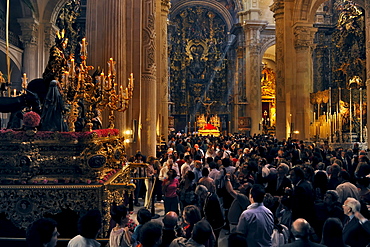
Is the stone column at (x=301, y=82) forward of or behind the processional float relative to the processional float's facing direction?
forward

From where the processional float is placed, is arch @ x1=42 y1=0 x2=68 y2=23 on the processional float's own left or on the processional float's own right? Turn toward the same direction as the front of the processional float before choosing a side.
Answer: on the processional float's own left

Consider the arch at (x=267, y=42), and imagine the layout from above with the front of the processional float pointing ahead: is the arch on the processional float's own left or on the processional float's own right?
on the processional float's own left

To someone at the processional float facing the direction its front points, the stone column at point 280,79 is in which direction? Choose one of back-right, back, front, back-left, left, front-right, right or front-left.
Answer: front-left

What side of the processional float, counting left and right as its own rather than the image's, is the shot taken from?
right

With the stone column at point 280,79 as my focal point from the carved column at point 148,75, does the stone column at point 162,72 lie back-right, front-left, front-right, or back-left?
front-left
